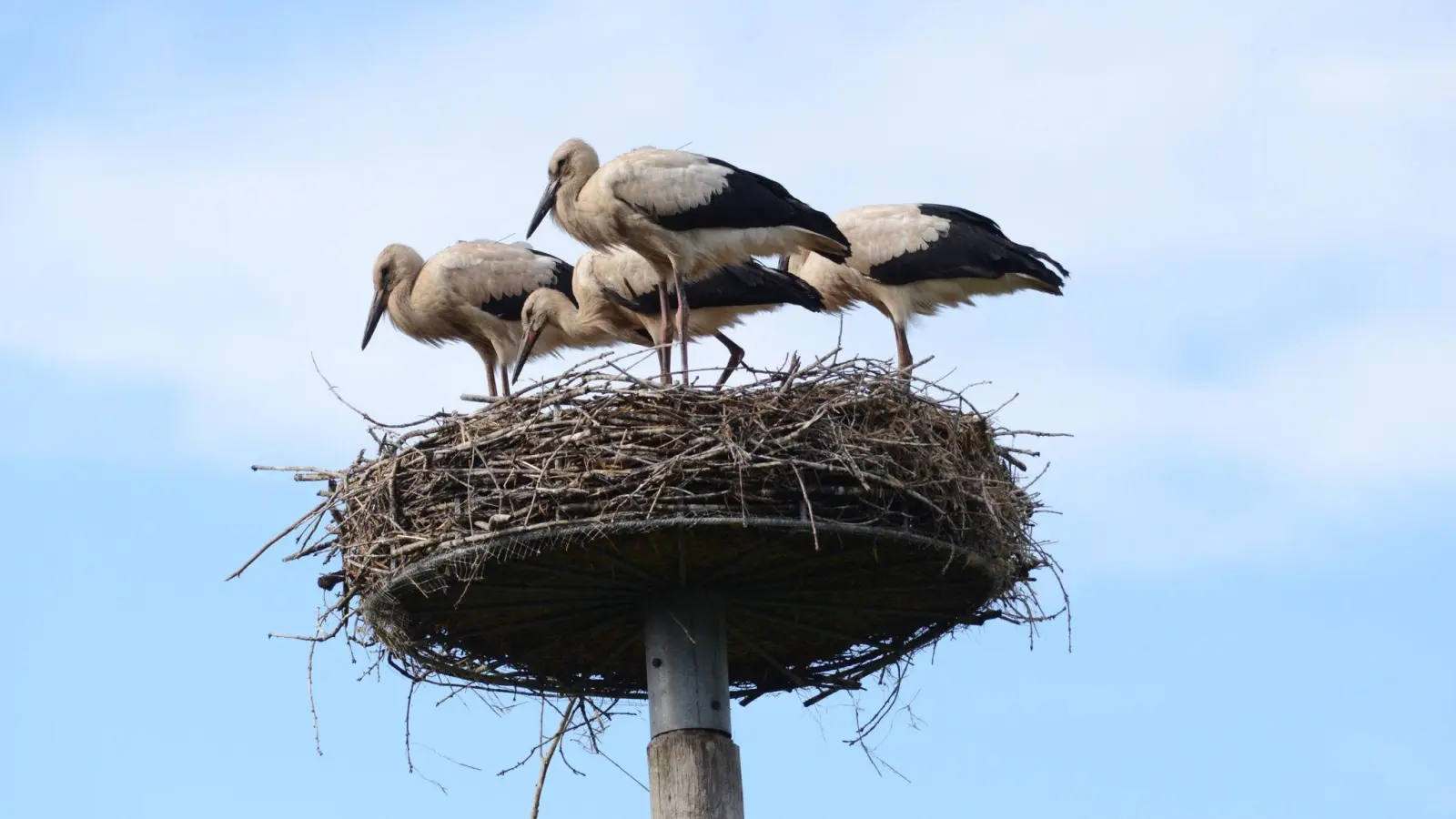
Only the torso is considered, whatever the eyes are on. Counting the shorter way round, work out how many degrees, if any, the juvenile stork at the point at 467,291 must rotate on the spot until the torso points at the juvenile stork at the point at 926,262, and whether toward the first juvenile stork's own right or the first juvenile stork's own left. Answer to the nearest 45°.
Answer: approximately 180°

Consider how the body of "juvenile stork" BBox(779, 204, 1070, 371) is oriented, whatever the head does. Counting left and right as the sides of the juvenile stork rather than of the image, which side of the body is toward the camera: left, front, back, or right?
left

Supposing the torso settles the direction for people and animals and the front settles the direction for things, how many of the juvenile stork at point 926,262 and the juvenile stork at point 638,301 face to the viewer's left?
2

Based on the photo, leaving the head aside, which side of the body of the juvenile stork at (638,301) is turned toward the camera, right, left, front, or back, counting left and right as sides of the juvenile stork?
left

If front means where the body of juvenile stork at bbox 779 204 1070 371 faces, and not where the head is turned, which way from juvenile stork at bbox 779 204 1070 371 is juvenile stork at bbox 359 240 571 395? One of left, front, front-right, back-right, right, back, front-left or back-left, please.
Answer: front

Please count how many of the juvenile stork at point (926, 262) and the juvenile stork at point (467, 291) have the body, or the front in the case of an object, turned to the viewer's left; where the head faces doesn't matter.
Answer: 2

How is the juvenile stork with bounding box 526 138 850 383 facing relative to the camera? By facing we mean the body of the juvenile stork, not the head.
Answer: to the viewer's left

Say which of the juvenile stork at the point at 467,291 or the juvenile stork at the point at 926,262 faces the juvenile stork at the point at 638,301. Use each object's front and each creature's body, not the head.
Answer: the juvenile stork at the point at 926,262

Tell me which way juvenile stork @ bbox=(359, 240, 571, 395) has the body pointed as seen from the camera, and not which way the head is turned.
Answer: to the viewer's left
